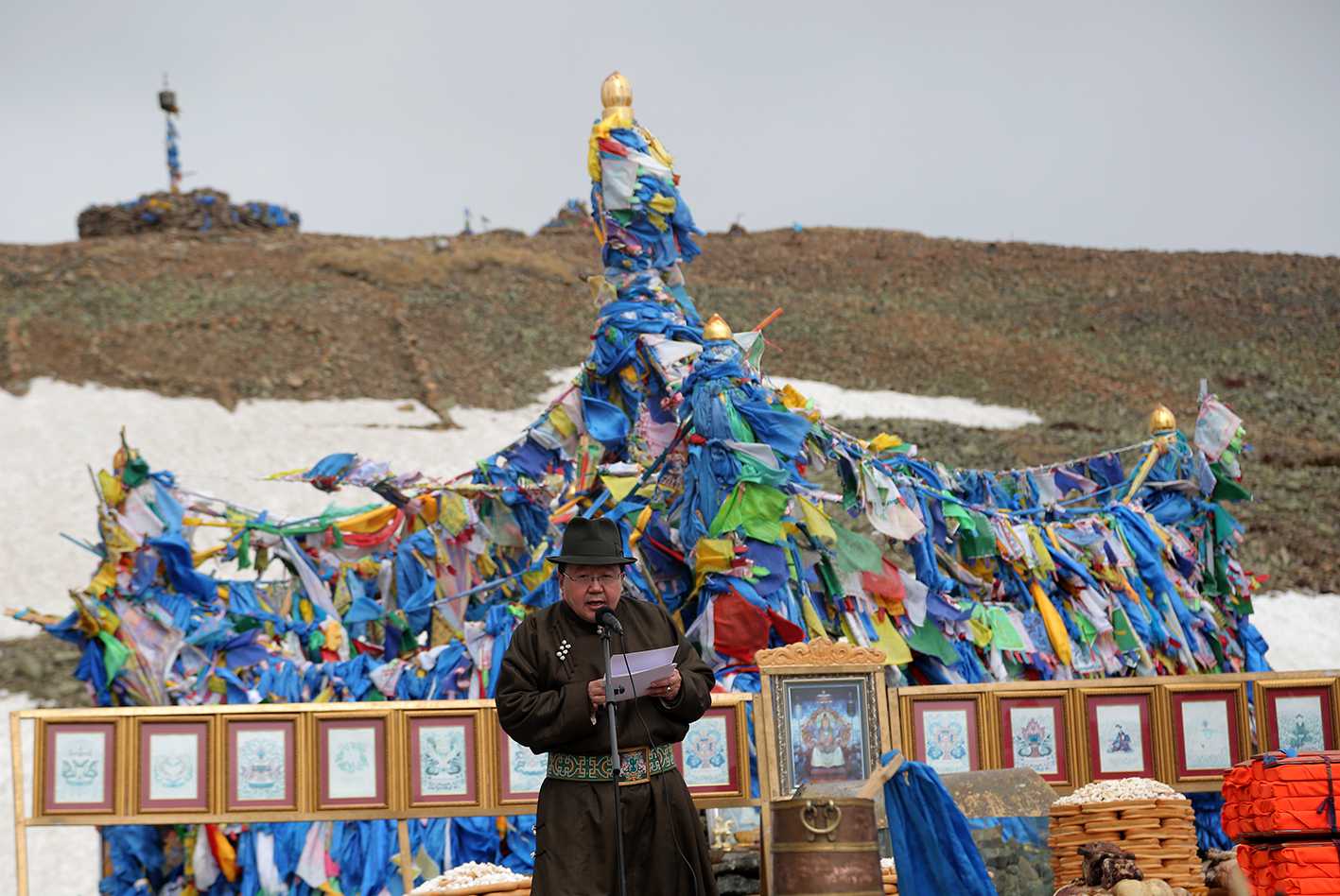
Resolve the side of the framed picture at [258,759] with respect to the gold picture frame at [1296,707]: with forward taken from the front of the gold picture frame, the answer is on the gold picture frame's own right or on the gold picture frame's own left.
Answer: on the gold picture frame's own right

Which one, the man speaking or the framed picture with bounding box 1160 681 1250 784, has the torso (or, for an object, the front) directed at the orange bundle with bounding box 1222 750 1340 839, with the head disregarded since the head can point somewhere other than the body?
the framed picture

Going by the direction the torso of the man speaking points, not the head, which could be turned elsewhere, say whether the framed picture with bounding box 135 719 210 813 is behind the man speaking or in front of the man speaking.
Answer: behind

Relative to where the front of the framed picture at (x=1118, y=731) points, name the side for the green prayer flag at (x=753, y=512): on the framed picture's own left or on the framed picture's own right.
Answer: on the framed picture's own right

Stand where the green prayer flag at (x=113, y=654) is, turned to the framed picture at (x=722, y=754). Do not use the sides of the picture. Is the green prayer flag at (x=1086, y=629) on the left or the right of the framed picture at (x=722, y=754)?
left

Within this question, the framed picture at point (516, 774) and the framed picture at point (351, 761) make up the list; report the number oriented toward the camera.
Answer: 2

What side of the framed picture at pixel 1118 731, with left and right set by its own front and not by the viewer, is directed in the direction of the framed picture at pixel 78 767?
right

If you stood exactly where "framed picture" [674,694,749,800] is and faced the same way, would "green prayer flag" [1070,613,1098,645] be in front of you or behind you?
behind

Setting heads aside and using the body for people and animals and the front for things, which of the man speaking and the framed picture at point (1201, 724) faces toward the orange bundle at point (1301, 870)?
the framed picture
